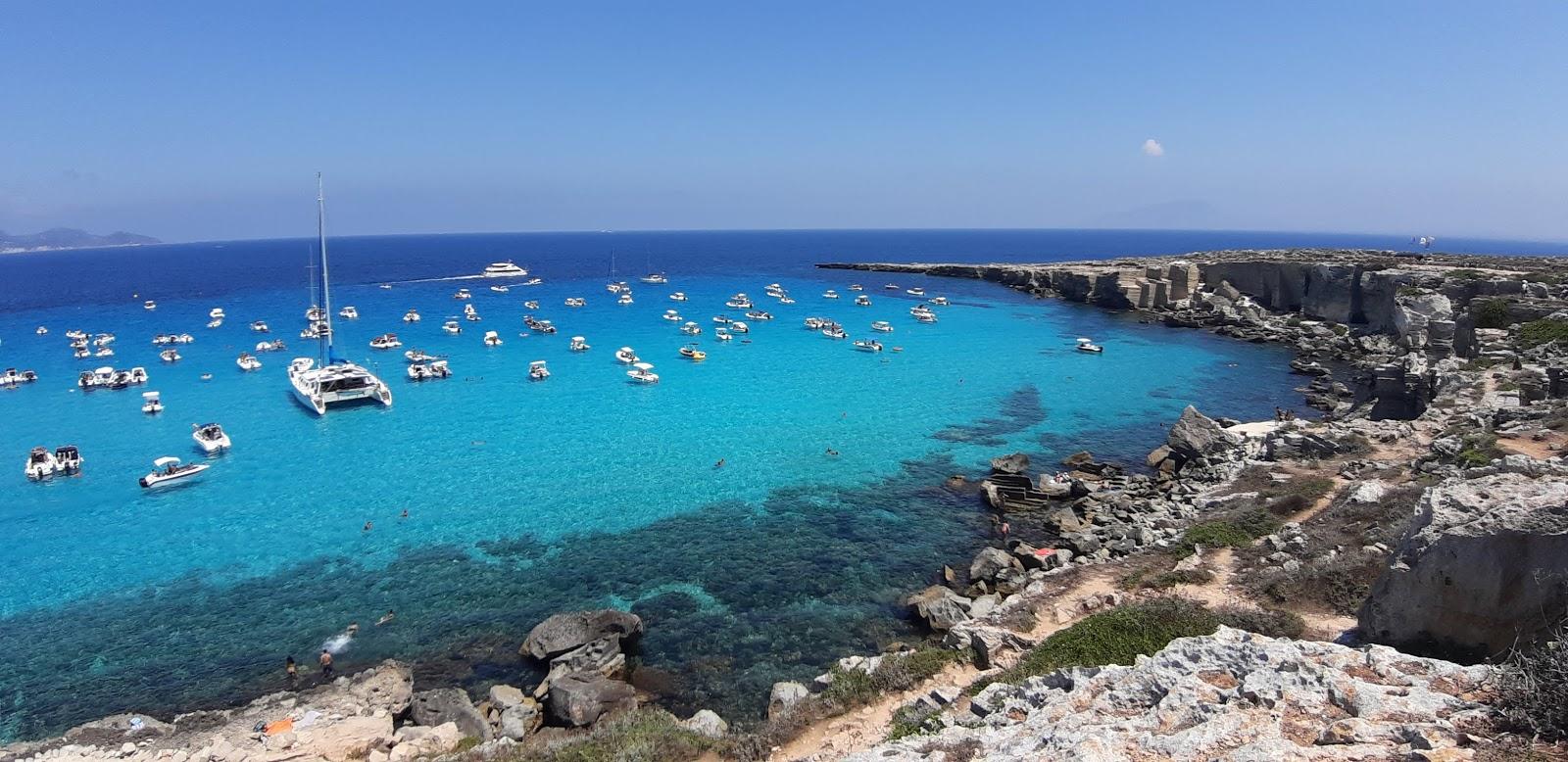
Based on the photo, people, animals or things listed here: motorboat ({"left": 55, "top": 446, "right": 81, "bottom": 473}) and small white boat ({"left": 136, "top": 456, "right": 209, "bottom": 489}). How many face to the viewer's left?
0

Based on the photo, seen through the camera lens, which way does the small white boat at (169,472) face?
facing away from the viewer and to the right of the viewer

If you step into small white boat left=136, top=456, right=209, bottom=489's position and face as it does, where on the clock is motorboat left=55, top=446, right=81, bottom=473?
The motorboat is roughly at 9 o'clock from the small white boat.

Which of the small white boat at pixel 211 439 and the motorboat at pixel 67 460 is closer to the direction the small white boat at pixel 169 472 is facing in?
the small white boat

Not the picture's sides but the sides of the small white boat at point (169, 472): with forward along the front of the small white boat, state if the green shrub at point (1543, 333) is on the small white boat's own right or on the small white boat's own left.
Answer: on the small white boat's own right
